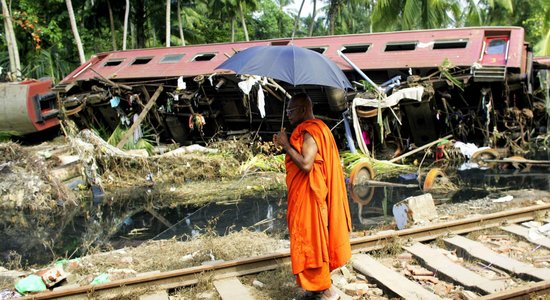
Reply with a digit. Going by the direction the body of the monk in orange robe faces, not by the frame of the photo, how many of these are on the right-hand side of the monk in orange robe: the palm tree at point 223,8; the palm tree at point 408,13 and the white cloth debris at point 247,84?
3

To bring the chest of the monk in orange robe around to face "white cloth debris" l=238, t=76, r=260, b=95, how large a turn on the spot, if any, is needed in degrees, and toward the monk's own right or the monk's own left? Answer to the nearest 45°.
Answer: approximately 90° to the monk's own right

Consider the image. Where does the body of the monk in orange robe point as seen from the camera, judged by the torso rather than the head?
to the viewer's left

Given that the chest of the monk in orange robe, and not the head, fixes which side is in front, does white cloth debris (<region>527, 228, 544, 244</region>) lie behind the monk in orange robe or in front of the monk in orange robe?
behind

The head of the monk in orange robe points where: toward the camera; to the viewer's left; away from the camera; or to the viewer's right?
to the viewer's left

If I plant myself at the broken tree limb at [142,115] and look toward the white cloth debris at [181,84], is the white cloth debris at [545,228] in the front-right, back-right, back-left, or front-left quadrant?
front-right

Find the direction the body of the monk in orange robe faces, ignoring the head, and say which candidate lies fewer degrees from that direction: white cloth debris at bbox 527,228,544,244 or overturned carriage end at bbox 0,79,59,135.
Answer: the overturned carriage end

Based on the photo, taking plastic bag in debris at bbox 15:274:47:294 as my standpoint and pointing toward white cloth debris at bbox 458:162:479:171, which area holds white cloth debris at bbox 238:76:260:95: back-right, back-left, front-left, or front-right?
front-left

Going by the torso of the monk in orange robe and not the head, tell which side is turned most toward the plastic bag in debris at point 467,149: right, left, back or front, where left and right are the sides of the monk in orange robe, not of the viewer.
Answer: right

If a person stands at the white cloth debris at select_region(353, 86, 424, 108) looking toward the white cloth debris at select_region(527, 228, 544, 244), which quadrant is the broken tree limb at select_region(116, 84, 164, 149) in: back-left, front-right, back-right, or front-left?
back-right

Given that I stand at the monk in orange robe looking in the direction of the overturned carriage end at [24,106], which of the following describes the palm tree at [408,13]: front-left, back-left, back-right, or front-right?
front-right
